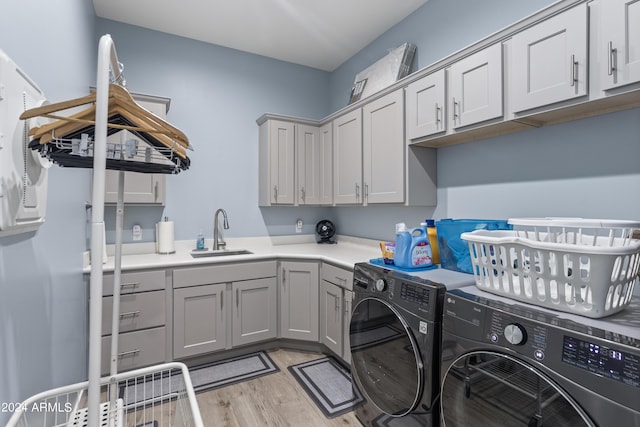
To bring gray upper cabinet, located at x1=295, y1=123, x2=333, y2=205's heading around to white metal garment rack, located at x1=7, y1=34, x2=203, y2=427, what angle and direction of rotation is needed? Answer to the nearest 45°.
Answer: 0° — it already faces it

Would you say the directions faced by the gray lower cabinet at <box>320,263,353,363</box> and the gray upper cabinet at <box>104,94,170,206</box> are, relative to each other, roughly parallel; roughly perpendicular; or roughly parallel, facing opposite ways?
roughly perpendicular

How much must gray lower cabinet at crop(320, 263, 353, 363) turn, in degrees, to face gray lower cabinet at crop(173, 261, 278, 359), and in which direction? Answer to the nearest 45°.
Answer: approximately 45° to its right

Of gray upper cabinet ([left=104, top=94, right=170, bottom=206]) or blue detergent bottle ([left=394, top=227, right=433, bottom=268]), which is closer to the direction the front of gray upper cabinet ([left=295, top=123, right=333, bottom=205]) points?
the blue detergent bottle

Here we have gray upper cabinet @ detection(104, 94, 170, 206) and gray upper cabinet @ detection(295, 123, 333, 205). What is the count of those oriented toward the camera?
2

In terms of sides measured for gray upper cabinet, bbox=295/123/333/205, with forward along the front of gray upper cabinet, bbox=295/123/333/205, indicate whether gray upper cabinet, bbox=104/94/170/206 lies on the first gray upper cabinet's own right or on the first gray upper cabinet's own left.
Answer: on the first gray upper cabinet's own right

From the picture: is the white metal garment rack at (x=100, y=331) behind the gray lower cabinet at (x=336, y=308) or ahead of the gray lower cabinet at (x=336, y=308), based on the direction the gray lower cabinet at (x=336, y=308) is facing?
ahead

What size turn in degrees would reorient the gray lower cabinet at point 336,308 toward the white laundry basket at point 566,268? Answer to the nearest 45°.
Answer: approximately 90° to its left

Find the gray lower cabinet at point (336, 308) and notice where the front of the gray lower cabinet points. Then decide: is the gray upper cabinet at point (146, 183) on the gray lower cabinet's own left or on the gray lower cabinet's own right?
on the gray lower cabinet's own right

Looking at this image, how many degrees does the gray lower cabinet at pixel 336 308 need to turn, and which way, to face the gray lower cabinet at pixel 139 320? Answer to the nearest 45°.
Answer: approximately 45° to its right

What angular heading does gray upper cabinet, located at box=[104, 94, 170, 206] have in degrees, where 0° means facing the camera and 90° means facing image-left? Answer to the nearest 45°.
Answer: approximately 0°
